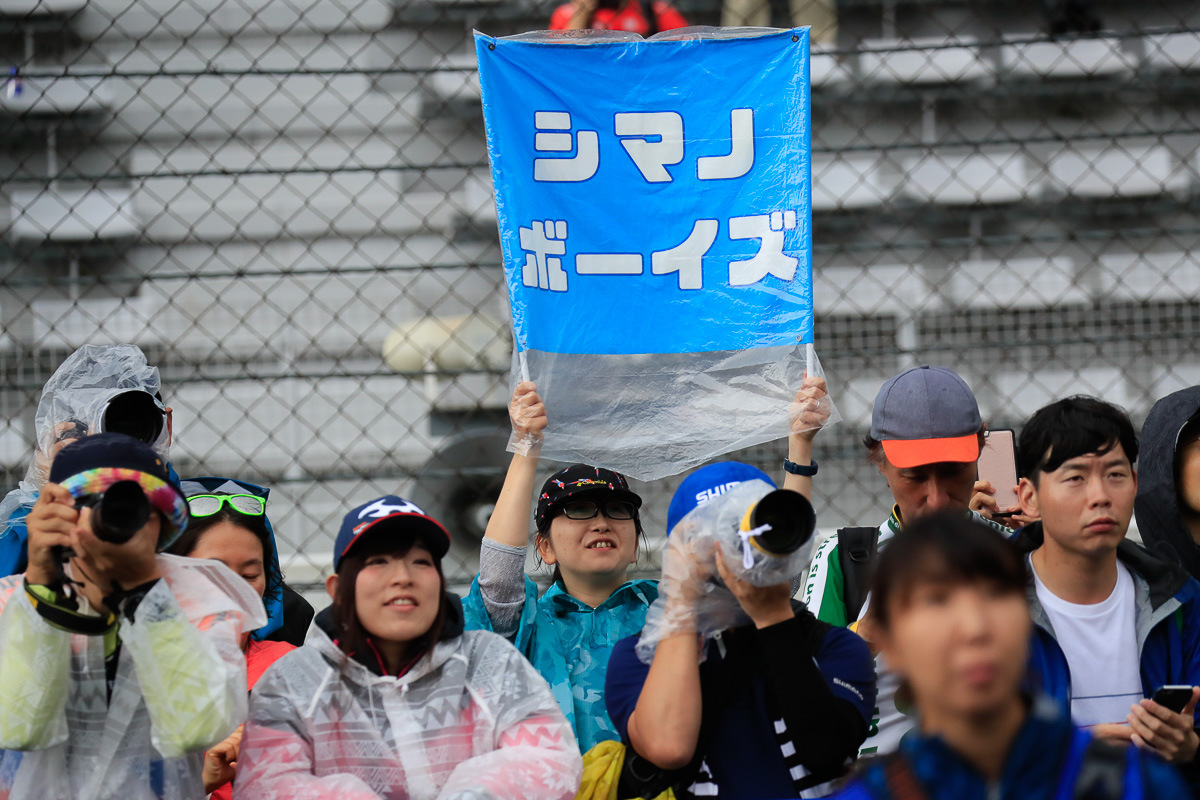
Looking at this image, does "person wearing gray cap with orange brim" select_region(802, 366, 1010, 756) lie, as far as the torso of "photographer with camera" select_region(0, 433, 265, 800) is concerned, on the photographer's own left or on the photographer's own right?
on the photographer's own left

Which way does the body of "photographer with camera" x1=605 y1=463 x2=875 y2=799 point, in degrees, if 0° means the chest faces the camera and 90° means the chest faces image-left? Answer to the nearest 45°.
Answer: approximately 0°

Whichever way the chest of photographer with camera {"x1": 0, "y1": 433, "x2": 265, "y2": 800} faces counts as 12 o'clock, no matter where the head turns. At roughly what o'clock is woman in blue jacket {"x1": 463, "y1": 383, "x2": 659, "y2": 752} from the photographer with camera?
The woman in blue jacket is roughly at 8 o'clock from the photographer with camera.

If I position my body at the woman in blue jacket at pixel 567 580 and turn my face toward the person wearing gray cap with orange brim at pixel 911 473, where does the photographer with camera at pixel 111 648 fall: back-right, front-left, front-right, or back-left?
back-right

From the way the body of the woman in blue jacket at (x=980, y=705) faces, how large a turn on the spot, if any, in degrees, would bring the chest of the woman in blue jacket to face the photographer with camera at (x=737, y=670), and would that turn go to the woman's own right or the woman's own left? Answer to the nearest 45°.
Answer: approximately 135° to the woman's own right

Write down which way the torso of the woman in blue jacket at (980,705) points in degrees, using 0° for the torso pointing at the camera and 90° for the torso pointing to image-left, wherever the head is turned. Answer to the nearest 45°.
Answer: approximately 0°

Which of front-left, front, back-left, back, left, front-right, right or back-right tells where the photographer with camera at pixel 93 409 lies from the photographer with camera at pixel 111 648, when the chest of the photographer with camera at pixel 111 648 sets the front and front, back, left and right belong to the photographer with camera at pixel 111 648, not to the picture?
back
